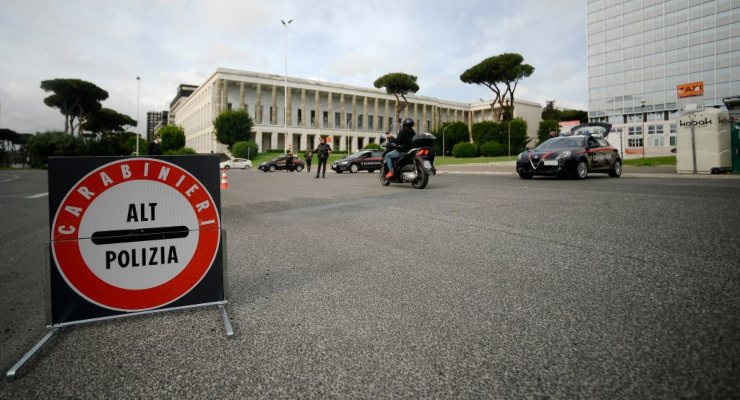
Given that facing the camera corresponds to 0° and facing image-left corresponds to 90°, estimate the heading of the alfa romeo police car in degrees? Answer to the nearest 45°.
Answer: approximately 45°

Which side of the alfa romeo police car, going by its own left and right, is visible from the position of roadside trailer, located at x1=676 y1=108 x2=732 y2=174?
back

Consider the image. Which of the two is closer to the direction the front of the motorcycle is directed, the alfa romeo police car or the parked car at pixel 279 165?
the parked car

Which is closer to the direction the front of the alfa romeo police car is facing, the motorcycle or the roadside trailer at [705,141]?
the motorcycle

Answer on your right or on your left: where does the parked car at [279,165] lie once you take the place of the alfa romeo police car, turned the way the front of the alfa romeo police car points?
on your right

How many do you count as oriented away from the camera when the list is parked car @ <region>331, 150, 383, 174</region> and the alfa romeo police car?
0

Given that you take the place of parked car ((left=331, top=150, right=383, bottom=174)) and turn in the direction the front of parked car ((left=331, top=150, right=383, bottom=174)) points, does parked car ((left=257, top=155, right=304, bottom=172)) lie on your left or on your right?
on your right
